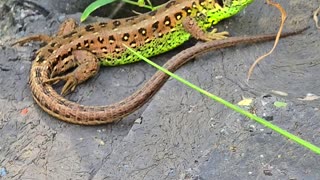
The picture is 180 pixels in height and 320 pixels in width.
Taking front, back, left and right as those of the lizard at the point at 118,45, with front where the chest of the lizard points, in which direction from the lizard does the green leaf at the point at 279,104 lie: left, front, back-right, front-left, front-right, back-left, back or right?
right

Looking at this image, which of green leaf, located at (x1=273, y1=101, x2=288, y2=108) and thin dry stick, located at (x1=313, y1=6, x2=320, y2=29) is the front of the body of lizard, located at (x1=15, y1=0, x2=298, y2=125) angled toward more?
the thin dry stick

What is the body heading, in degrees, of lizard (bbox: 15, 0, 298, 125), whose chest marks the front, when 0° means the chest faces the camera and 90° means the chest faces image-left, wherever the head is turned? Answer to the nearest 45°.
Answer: approximately 225°

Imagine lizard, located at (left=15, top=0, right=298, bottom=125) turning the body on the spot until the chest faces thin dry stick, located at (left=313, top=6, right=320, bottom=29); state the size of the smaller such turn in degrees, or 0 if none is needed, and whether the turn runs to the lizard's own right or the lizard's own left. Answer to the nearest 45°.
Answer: approximately 45° to the lizard's own right

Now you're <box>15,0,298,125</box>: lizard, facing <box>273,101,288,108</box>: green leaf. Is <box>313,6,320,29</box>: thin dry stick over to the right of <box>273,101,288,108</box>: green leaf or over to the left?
left
